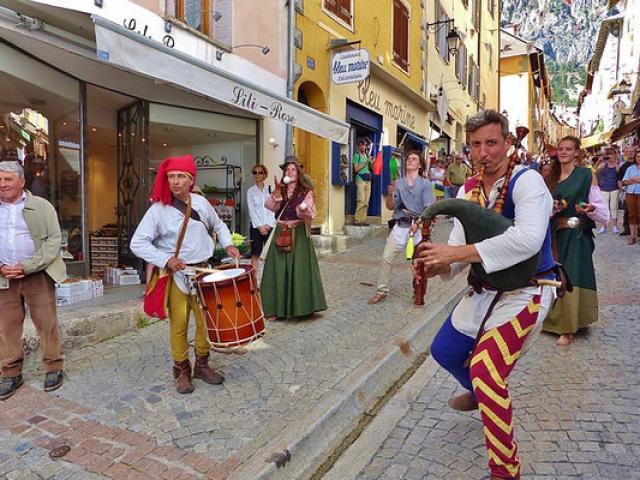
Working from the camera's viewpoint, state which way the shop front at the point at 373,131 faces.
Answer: facing the viewer and to the right of the viewer

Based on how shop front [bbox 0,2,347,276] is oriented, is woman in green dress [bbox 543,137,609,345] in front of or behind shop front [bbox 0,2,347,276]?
in front

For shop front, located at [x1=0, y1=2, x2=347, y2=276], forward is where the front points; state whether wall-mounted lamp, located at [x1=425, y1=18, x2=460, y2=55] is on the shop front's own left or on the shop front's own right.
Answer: on the shop front's own left

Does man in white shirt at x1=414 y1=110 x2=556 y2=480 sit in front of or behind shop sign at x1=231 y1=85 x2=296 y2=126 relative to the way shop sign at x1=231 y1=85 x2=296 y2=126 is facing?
in front

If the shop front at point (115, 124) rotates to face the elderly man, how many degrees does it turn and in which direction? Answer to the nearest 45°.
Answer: approximately 45° to its right

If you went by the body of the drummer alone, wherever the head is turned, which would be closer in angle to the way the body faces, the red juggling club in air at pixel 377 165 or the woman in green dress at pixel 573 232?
the woman in green dress

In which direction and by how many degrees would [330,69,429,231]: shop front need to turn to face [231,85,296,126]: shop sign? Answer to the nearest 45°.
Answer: approximately 45° to its right

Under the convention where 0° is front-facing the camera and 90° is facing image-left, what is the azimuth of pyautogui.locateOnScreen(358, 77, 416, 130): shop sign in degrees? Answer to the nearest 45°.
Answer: approximately 315°

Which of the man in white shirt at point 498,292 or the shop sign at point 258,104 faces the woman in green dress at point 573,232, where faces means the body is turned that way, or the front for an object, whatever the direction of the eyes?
the shop sign

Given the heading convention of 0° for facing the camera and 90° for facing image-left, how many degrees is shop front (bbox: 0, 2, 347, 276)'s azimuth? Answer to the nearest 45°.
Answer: approximately 315°

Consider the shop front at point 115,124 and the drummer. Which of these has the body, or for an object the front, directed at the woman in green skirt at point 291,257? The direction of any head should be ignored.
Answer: the shop front
